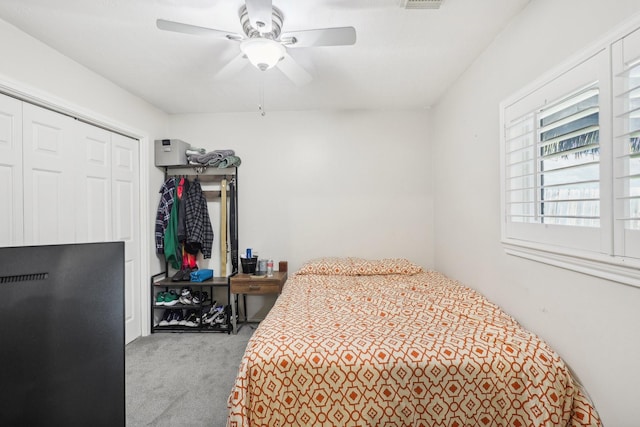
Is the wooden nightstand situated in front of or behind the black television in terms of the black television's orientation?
in front

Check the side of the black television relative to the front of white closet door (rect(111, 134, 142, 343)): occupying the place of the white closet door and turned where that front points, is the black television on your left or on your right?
on your right

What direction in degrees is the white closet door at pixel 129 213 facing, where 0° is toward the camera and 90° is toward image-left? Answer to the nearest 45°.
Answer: approximately 315°

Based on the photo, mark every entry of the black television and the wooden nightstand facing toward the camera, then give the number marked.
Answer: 1

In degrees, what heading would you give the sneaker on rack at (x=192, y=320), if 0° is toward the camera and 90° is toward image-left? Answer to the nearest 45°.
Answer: approximately 45°

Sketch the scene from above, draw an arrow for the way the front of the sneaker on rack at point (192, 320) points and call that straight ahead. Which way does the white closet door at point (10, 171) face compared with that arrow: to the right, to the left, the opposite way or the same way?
to the left

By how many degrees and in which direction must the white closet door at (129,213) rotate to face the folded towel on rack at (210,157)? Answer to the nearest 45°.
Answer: approximately 45° to its left

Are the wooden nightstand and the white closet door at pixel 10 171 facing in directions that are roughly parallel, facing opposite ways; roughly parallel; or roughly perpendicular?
roughly perpendicular

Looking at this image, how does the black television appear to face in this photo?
away from the camera
